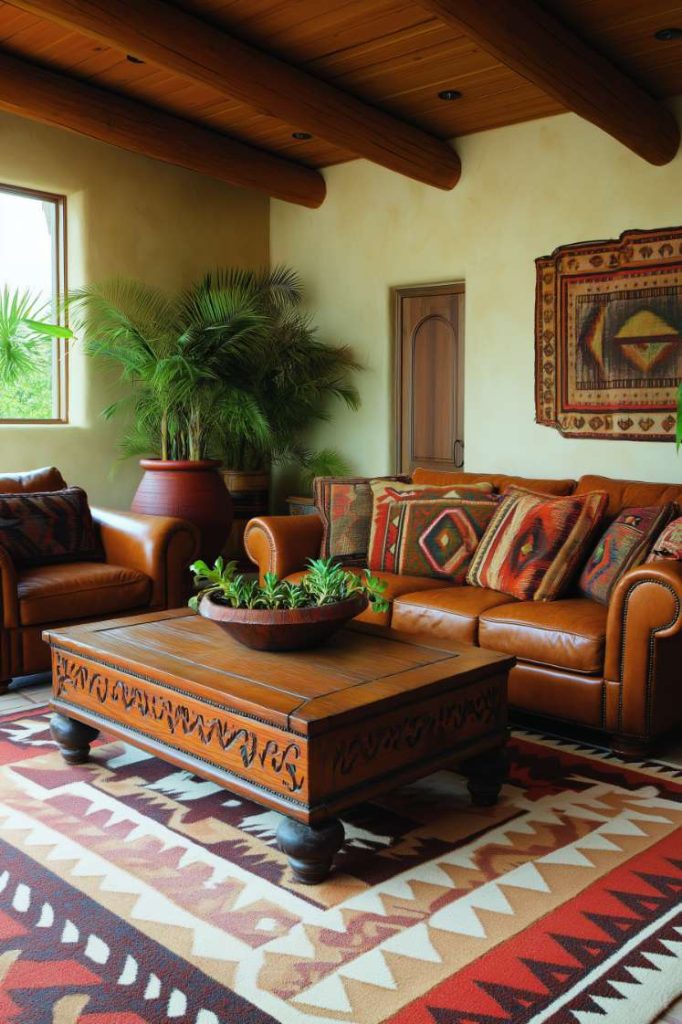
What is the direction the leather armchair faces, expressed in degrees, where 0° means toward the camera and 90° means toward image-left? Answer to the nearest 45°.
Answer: approximately 315°

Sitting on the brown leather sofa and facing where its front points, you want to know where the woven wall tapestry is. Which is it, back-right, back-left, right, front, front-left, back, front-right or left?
back-left

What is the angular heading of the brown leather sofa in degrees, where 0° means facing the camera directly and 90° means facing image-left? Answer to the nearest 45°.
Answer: approximately 45°

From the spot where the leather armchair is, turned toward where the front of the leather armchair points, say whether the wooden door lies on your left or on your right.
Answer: on your left

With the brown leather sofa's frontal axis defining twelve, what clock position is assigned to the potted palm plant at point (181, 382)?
The potted palm plant is roughly at 3 o'clock from the brown leather sofa.

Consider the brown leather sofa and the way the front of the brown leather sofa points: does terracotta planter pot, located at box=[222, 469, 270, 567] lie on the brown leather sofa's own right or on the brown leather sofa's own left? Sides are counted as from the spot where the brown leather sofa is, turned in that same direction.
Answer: on the brown leather sofa's own right

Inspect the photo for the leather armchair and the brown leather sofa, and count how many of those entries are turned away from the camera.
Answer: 0

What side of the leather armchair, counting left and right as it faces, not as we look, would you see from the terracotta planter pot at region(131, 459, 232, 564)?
left

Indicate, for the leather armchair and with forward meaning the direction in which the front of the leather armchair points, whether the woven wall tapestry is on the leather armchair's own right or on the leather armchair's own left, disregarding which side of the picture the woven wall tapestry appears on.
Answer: on the leather armchair's own left

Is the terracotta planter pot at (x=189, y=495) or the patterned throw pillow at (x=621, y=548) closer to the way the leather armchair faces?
the patterned throw pillow

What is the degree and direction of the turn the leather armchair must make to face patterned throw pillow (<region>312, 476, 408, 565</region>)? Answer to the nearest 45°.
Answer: approximately 45° to its left
